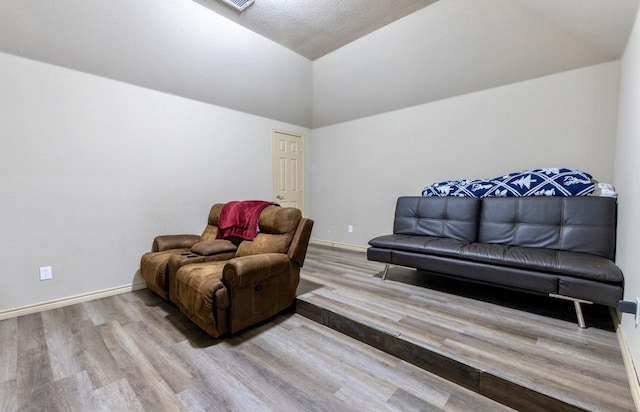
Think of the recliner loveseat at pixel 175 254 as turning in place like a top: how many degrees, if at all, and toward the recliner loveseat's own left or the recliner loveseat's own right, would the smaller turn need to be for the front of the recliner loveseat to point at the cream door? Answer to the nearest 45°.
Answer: approximately 180°

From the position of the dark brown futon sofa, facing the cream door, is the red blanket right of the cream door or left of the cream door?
left

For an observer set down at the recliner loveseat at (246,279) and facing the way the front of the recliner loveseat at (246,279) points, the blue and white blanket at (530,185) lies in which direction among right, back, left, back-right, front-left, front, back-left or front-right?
back-left

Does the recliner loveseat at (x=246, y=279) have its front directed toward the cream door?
no

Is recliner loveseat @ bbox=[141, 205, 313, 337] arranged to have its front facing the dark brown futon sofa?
no

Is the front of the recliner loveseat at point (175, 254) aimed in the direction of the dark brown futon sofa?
no
